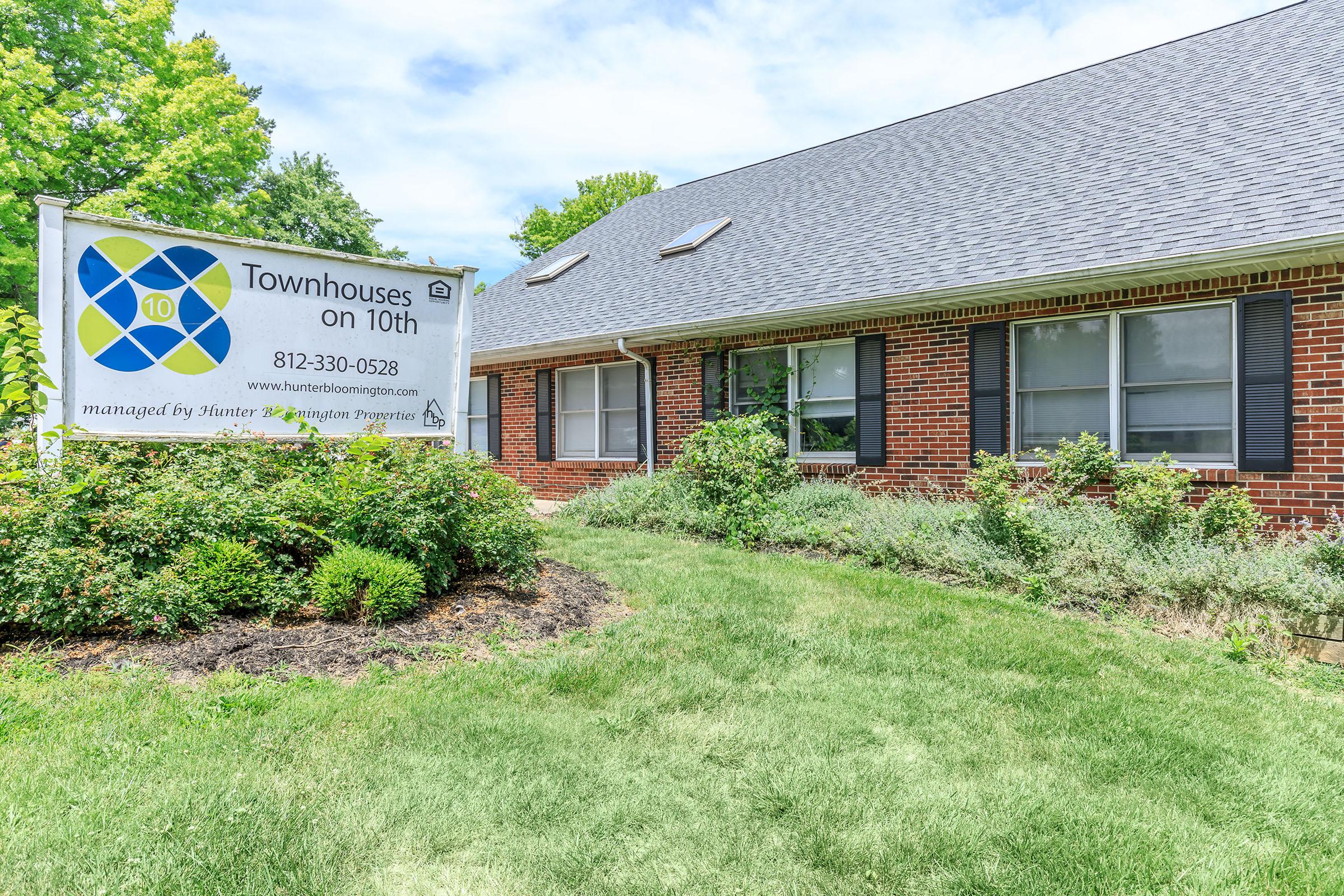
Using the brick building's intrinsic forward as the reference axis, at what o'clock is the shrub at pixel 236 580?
The shrub is roughly at 12 o'clock from the brick building.

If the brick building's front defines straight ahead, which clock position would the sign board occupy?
The sign board is roughly at 12 o'clock from the brick building.

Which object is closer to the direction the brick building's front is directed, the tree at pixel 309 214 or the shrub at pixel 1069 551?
the shrub

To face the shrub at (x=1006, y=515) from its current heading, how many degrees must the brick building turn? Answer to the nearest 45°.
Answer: approximately 45° to its left

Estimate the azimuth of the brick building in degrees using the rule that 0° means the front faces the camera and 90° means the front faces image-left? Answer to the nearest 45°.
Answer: approximately 45°

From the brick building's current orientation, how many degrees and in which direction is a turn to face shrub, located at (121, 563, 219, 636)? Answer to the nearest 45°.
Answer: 0° — it already faces it

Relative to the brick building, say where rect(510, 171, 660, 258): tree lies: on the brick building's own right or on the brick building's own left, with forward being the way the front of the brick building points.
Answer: on the brick building's own right

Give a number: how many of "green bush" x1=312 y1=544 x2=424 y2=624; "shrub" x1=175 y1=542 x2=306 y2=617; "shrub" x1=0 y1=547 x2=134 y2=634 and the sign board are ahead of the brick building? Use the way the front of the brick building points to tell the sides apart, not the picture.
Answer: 4

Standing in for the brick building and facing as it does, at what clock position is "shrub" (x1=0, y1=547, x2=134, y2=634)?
The shrub is roughly at 12 o'clock from the brick building.

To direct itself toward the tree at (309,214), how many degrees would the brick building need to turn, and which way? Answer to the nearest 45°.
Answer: approximately 90° to its right

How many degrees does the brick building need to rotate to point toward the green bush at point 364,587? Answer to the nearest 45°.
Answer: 0° — it already faces it

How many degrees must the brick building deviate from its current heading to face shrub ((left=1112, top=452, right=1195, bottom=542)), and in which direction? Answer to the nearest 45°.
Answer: approximately 45° to its left
